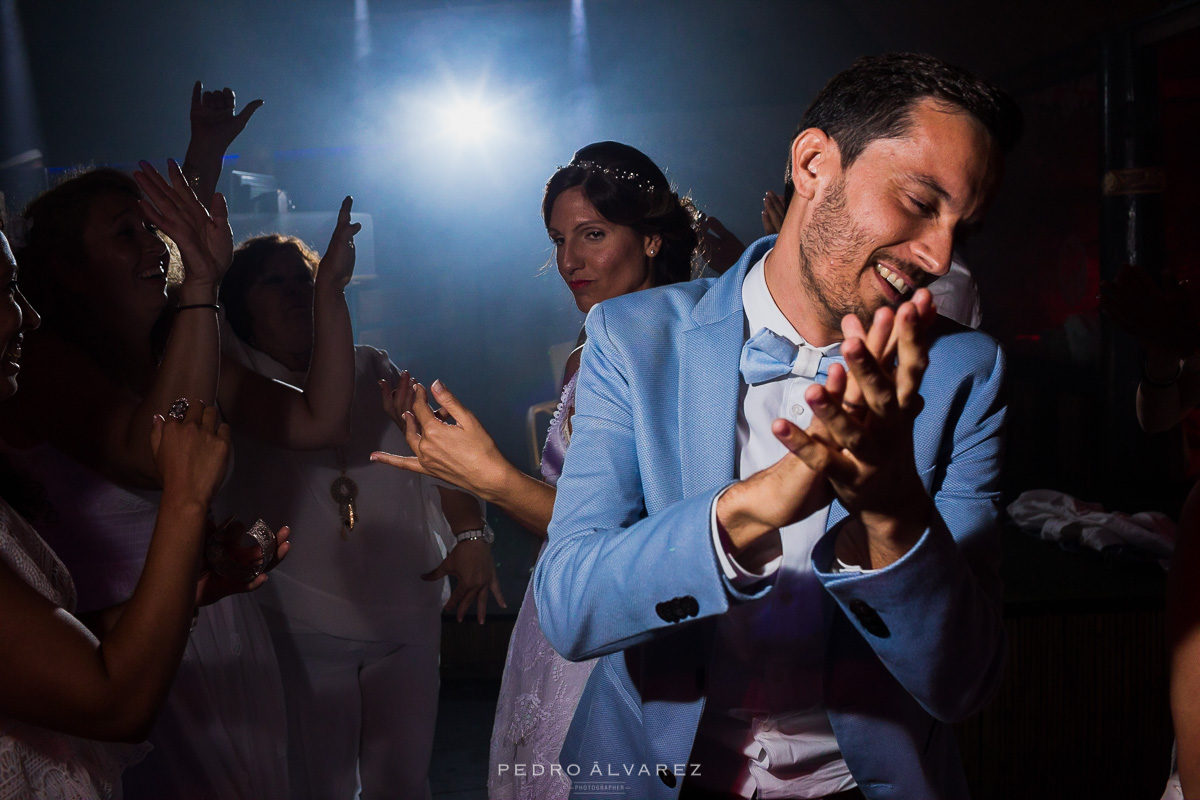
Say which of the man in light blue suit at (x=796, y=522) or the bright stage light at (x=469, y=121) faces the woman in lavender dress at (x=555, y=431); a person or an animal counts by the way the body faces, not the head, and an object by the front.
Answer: the bright stage light

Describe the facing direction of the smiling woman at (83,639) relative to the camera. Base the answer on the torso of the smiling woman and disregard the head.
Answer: to the viewer's right

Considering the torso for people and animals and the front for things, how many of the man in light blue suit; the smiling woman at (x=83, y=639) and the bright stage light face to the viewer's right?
1

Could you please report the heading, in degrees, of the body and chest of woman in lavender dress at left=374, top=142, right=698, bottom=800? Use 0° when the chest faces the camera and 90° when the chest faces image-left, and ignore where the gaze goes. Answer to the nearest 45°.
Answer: approximately 45°

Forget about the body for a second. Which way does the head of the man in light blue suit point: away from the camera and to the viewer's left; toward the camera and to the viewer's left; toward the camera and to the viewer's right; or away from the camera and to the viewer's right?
toward the camera and to the viewer's right

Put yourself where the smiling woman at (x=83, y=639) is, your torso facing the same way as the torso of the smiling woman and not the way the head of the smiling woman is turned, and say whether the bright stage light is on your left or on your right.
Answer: on your left

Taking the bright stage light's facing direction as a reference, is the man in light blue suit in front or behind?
in front

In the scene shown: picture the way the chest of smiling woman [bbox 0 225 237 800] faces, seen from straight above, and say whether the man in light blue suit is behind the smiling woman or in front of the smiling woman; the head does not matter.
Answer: in front

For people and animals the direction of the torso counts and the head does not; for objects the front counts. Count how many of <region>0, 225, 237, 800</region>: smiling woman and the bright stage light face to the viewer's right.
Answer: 1

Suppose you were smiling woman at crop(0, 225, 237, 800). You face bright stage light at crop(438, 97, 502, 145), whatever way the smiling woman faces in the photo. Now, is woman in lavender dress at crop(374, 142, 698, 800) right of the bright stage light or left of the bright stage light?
right
